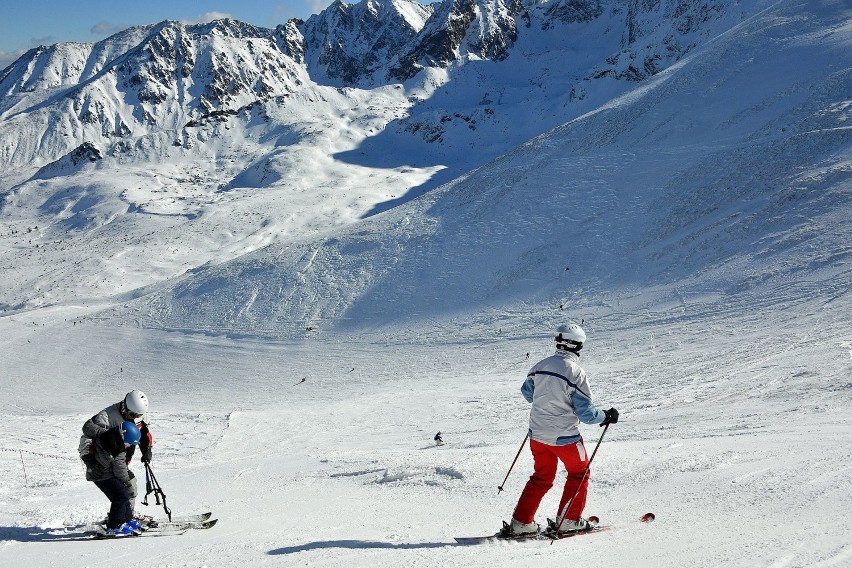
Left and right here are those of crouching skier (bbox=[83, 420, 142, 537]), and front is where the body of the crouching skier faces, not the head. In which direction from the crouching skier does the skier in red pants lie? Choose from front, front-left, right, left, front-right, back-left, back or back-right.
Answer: front-right

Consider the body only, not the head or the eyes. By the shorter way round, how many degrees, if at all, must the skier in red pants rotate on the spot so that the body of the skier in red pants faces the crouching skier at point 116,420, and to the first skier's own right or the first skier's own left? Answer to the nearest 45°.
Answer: approximately 135° to the first skier's own left

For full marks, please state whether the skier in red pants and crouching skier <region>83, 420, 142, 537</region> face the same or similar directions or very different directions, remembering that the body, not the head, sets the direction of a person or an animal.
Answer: same or similar directions

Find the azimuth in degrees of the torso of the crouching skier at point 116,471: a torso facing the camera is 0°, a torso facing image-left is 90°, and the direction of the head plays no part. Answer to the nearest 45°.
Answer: approximately 270°

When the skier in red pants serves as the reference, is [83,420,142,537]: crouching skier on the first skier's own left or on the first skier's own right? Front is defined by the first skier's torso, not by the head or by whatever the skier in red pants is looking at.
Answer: on the first skier's own left

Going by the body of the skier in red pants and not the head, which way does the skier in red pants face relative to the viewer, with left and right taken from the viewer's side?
facing away from the viewer and to the right of the viewer
